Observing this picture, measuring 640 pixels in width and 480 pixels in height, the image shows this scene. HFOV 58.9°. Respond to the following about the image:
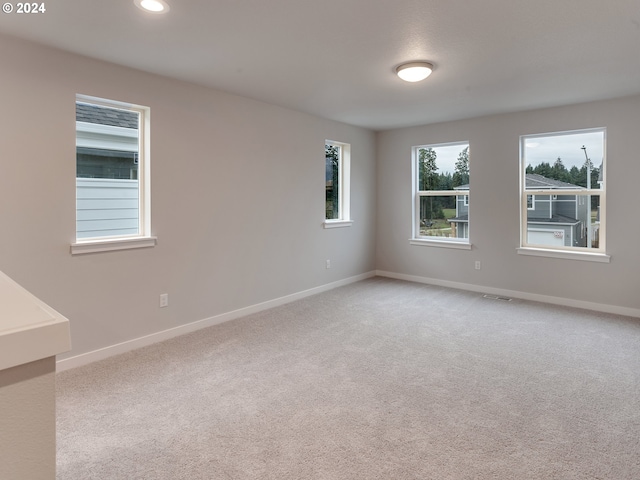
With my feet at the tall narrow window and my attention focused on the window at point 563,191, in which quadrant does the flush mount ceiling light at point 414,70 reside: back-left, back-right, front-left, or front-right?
front-right

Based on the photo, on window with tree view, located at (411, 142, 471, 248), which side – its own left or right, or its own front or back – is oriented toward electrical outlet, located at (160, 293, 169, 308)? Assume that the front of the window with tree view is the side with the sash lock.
front

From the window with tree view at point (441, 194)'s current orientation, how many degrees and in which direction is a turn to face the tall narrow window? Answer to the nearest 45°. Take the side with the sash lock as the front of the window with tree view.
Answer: approximately 45° to its right

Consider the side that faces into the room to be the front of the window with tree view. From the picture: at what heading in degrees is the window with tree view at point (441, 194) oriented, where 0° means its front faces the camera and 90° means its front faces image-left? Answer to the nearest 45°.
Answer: approximately 45°

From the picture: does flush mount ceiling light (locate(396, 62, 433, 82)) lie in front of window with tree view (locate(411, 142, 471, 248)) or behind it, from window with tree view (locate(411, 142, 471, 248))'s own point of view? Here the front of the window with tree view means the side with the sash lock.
in front

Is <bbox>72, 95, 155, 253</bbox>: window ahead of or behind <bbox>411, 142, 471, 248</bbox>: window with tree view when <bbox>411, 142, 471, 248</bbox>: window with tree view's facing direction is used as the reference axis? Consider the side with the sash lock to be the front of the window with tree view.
ahead

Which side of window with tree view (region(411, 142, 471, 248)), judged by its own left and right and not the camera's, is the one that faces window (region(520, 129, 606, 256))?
left
